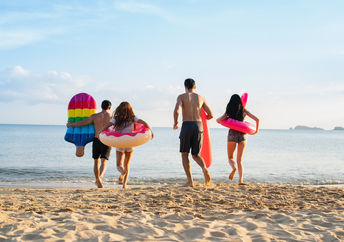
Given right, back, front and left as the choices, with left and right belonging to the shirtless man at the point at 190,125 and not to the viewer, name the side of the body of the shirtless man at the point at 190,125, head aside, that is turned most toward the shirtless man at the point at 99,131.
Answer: left

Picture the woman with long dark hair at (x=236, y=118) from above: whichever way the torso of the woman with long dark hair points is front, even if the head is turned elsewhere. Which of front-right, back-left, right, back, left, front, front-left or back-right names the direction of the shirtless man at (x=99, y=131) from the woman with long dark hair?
left

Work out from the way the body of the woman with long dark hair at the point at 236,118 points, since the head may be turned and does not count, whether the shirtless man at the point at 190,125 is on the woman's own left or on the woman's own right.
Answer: on the woman's own left

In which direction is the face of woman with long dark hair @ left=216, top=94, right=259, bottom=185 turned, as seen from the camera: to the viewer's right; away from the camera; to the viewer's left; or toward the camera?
away from the camera

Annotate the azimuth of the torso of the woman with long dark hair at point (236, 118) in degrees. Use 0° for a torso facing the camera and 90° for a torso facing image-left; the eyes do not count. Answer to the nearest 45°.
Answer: approximately 180°

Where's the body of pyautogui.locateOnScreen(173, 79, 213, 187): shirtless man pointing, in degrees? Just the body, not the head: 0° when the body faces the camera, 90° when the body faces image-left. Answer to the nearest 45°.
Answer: approximately 180°

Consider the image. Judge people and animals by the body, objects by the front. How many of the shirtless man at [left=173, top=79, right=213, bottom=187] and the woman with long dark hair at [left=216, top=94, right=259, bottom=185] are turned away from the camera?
2
